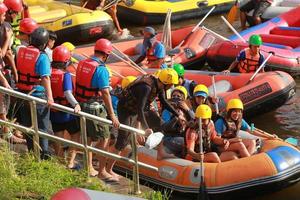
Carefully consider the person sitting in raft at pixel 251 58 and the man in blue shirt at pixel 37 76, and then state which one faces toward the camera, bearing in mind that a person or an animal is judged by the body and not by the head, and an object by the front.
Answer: the person sitting in raft

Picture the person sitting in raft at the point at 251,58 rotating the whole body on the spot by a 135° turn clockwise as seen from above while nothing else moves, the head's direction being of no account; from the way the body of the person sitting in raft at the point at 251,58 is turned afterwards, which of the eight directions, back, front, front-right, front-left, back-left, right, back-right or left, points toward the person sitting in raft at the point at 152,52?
front-left

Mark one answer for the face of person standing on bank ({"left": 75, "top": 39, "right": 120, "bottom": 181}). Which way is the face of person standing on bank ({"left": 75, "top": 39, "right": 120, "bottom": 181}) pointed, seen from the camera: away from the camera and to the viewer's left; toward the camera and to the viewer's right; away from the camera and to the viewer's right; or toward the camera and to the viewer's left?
away from the camera and to the viewer's right

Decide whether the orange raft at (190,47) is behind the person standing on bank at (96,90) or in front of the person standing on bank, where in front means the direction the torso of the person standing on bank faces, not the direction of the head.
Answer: in front

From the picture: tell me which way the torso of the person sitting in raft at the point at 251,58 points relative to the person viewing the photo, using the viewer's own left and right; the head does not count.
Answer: facing the viewer

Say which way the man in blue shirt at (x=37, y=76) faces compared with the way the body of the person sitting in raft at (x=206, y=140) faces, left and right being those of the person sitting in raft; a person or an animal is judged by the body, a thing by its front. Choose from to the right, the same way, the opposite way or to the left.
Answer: to the left

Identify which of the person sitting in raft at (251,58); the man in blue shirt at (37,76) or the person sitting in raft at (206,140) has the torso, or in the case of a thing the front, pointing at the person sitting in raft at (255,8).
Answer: the man in blue shirt

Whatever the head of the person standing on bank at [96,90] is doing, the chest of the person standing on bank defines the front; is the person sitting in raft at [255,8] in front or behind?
in front

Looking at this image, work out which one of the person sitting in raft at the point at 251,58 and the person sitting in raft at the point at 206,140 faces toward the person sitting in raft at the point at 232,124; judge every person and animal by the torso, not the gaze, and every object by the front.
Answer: the person sitting in raft at the point at 251,58

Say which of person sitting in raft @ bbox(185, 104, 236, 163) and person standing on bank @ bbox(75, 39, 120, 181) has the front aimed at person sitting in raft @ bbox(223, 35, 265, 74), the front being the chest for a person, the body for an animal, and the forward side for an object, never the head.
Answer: the person standing on bank

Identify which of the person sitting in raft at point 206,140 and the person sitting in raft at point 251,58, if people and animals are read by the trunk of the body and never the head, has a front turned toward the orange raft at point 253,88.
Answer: the person sitting in raft at point 251,58

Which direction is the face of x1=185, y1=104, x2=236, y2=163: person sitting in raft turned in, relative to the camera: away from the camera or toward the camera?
toward the camera

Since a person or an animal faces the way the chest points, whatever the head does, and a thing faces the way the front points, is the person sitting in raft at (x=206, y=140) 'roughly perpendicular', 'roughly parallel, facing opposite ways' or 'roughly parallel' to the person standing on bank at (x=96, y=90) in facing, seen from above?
roughly perpendicular

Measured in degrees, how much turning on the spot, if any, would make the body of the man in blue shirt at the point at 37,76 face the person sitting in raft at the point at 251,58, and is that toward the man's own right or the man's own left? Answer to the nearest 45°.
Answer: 0° — they already face them

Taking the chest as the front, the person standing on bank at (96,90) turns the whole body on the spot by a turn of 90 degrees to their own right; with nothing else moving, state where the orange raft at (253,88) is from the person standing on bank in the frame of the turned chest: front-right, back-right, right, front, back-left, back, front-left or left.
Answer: left

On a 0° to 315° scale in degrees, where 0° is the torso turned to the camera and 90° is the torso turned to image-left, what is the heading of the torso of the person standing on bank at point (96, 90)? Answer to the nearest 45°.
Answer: approximately 225°

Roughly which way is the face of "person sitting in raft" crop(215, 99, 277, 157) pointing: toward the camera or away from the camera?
toward the camera

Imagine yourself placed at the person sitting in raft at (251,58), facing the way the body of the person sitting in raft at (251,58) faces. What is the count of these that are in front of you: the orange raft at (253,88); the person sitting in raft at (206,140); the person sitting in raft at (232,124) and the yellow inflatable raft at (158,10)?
3
